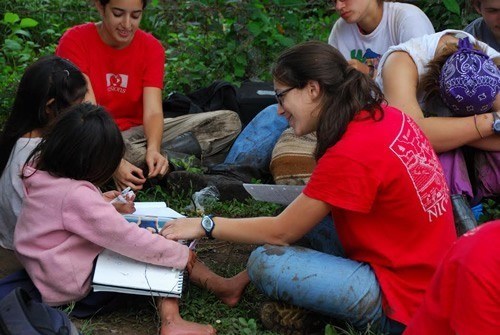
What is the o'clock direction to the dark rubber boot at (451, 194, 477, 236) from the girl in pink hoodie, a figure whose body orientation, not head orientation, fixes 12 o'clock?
The dark rubber boot is roughly at 12 o'clock from the girl in pink hoodie.

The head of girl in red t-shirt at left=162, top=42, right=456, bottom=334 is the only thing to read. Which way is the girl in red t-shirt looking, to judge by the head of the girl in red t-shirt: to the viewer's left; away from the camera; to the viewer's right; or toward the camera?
to the viewer's left

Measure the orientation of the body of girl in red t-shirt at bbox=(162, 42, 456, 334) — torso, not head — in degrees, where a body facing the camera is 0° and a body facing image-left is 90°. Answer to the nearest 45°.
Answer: approximately 90°

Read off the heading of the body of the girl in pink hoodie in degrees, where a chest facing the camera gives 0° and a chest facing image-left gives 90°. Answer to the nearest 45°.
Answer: approximately 270°

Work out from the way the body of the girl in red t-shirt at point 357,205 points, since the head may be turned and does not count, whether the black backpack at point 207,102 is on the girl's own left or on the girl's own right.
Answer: on the girl's own right

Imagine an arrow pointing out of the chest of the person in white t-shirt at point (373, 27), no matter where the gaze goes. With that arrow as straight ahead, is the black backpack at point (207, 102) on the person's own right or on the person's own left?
on the person's own right

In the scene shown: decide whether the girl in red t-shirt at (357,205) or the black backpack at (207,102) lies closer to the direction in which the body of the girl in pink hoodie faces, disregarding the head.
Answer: the girl in red t-shirt

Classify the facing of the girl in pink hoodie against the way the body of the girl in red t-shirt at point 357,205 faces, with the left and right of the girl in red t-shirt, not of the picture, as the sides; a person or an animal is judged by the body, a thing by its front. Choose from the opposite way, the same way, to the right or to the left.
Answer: the opposite way

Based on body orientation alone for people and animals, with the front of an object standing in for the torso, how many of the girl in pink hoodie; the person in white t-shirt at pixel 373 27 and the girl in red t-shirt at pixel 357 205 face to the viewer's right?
1

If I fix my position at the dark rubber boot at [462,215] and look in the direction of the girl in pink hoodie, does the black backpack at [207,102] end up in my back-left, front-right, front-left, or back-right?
front-right

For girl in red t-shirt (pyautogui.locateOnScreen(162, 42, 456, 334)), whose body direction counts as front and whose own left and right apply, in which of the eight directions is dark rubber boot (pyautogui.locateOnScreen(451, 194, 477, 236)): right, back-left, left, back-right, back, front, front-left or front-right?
back-right

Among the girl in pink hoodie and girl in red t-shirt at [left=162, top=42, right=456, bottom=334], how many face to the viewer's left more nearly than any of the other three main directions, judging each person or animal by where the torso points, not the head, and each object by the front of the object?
1

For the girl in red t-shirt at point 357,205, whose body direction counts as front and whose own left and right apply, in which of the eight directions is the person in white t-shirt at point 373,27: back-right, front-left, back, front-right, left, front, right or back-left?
right

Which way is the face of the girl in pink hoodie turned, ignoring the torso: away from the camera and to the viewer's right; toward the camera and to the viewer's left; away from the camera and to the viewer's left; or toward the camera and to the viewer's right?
away from the camera and to the viewer's right

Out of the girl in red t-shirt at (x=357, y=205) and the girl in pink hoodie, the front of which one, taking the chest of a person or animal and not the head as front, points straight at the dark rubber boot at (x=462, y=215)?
the girl in pink hoodie

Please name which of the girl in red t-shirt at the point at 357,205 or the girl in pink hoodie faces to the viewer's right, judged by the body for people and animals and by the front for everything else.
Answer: the girl in pink hoodie

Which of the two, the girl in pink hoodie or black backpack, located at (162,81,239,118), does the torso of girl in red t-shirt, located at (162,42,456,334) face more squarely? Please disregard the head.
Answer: the girl in pink hoodie
